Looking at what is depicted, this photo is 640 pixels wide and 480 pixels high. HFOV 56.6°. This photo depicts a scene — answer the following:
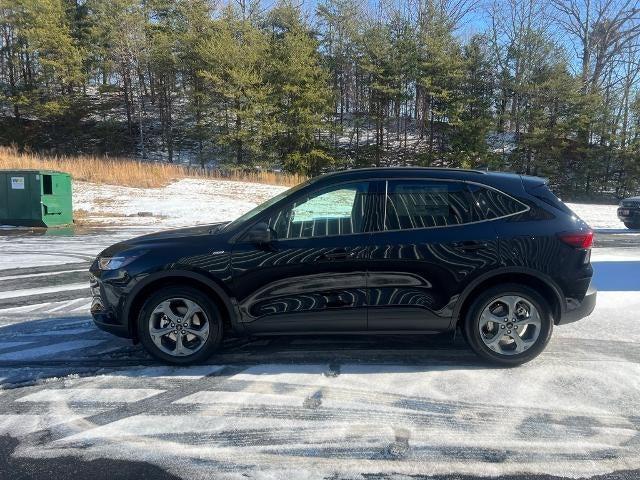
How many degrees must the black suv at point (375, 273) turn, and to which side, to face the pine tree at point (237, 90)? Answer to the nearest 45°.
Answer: approximately 90° to its right

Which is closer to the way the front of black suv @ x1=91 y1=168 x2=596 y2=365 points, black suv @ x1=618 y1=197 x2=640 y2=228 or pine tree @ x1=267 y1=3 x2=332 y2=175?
the pine tree

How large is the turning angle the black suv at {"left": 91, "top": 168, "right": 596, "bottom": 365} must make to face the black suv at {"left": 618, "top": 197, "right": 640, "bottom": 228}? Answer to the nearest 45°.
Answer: approximately 135° to its right

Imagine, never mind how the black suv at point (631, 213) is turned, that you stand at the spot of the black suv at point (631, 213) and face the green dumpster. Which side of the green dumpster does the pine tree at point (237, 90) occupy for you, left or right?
right

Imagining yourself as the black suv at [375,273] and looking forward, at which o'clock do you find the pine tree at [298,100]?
The pine tree is roughly at 3 o'clock from the black suv.

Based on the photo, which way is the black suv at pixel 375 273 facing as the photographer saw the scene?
facing to the left of the viewer

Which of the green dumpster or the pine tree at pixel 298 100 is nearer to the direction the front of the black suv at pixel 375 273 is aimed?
the green dumpster

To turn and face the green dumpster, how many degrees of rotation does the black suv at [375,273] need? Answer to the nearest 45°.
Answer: approximately 45° to its right

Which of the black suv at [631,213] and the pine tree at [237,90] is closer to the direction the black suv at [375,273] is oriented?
the pine tree
